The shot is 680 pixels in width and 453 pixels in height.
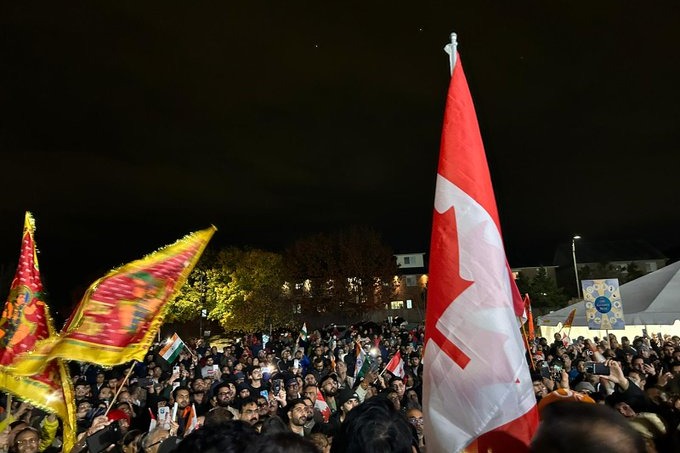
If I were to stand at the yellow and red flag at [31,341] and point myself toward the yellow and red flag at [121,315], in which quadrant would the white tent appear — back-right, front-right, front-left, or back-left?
front-left

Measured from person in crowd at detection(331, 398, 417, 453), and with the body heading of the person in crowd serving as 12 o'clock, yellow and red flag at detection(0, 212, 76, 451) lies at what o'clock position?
The yellow and red flag is roughly at 10 o'clock from the person in crowd.

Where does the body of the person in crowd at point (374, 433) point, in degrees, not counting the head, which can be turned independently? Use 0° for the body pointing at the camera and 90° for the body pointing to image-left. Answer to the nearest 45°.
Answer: approximately 180°

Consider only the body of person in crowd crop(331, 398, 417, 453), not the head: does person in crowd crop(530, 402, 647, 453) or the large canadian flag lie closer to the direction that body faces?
the large canadian flag

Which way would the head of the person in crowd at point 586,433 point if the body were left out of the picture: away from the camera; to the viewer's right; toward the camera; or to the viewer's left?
away from the camera

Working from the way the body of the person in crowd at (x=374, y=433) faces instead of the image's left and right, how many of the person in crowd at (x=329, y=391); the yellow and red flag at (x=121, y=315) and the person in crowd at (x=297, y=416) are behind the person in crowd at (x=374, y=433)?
0

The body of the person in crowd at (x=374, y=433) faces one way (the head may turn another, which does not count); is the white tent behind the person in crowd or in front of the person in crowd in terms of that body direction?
in front

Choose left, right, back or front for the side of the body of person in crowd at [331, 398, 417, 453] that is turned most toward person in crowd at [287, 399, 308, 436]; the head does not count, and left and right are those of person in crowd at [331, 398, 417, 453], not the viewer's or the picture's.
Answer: front

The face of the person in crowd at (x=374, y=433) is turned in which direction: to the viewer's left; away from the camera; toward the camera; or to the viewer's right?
away from the camera

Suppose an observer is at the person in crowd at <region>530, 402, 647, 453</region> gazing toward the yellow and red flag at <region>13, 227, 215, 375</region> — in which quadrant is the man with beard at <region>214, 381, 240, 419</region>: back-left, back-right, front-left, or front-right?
front-right

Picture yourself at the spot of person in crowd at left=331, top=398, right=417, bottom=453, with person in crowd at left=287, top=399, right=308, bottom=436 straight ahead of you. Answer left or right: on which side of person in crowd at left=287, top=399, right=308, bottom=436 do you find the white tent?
right

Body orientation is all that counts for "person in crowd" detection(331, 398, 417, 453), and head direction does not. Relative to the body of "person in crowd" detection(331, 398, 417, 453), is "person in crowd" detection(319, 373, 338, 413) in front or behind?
in front

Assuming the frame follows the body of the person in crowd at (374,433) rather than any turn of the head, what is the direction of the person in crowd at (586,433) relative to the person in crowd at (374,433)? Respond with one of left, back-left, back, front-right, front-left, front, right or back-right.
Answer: back-right

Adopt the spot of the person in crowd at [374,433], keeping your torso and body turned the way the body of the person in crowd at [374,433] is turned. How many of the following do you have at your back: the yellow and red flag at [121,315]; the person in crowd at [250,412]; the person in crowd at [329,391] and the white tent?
0

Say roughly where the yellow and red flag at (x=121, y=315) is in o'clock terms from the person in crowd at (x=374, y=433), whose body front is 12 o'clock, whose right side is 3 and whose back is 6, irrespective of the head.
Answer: The yellow and red flag is roughly at 10 o'clock from the person in crowd.

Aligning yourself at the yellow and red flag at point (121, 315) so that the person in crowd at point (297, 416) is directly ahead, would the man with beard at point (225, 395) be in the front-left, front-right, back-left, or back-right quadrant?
front-left
